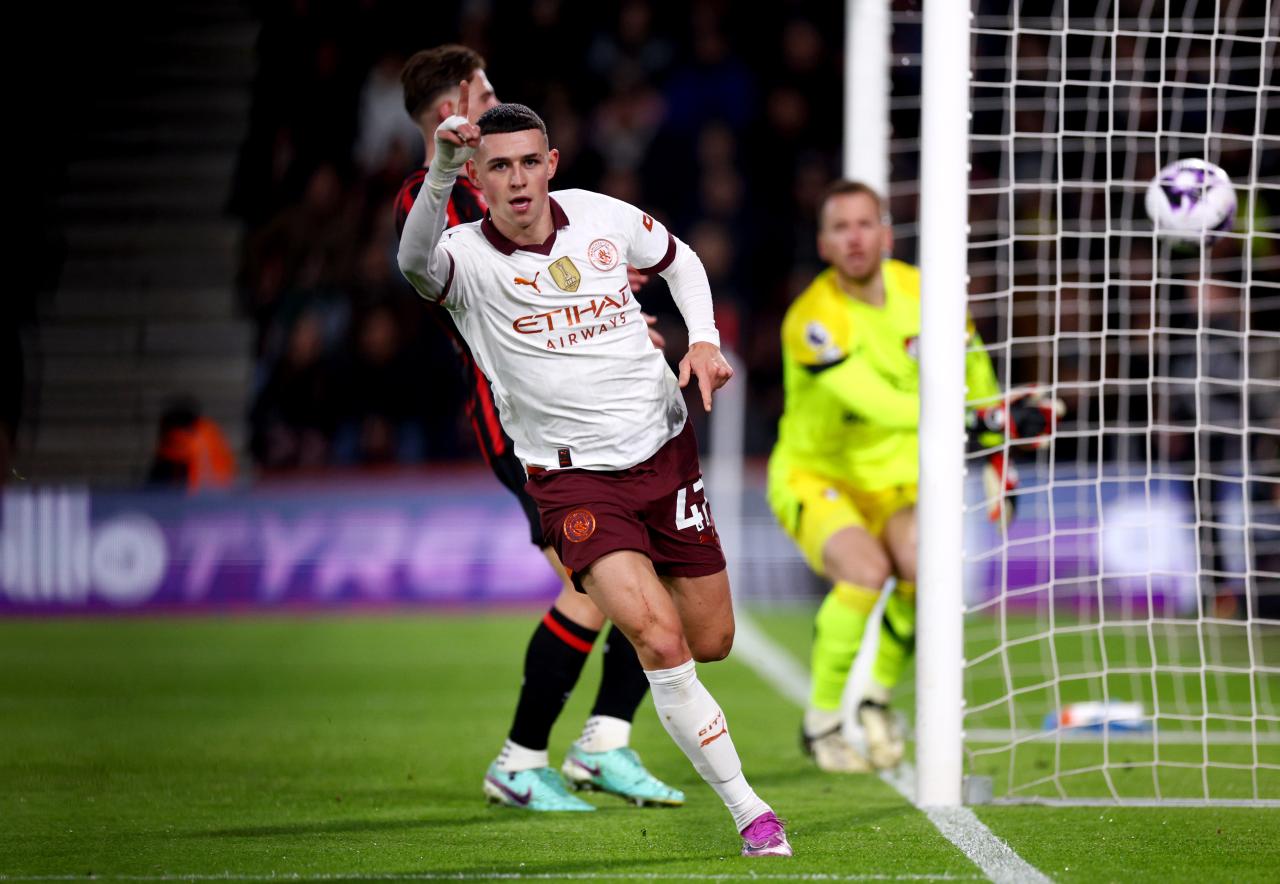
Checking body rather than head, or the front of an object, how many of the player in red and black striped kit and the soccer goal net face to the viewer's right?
1

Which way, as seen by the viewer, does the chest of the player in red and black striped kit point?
to the viewer's right

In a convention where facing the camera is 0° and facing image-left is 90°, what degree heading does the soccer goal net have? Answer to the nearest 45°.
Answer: approximately 90°

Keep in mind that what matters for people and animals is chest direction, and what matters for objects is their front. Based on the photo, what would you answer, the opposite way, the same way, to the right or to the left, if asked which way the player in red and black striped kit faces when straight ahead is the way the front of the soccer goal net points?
the opposite way

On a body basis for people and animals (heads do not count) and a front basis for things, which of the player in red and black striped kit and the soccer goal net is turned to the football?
the player in red and black striped kit

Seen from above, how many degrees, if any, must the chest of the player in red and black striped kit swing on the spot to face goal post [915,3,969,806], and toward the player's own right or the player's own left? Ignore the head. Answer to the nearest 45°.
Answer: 0° — they already face it

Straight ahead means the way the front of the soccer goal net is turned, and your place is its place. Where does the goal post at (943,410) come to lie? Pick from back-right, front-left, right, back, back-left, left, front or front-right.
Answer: left

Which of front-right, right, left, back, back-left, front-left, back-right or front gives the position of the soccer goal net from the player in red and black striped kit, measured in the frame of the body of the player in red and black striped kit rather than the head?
front-left

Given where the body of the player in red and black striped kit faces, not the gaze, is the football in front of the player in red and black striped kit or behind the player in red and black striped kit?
in front
